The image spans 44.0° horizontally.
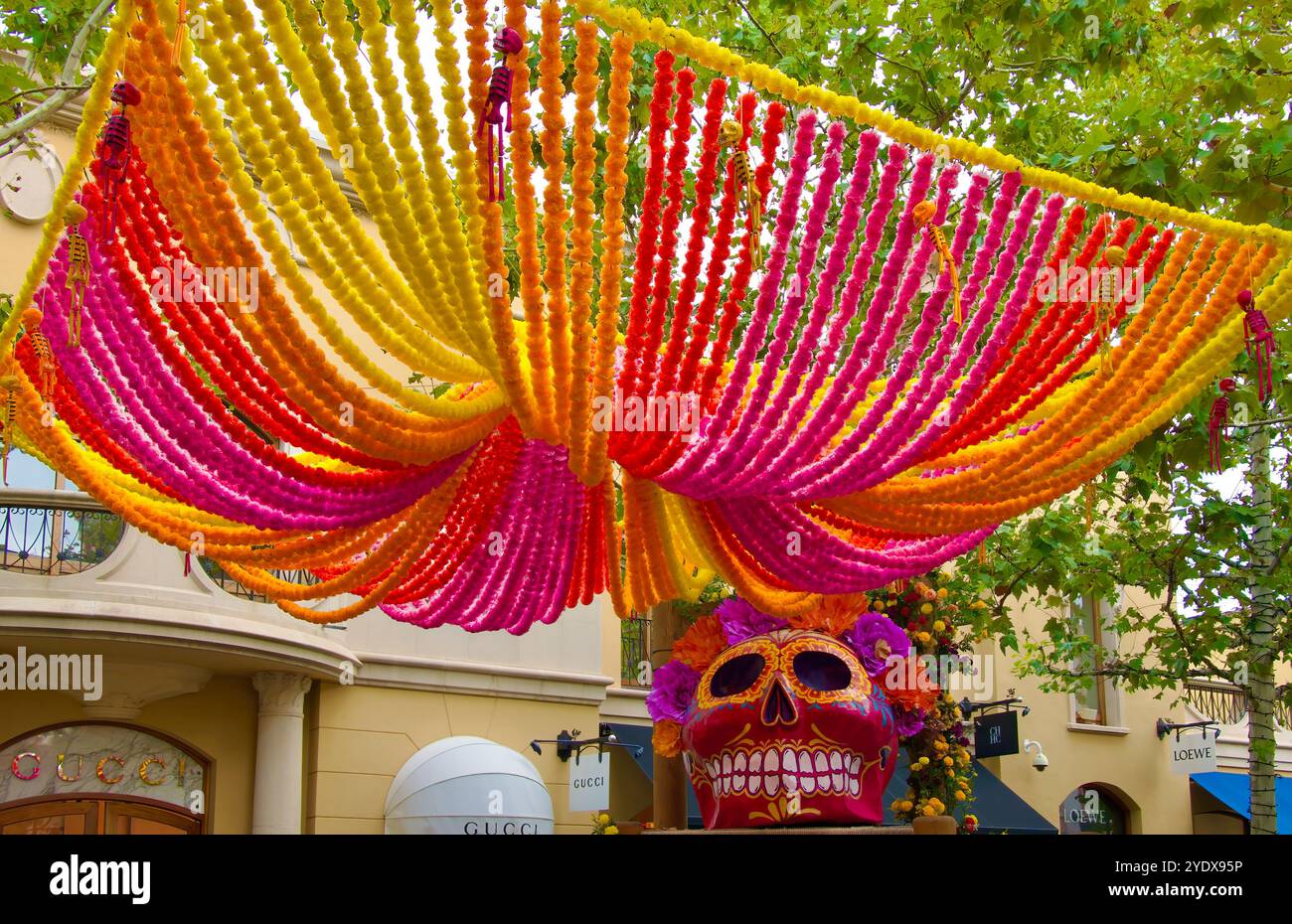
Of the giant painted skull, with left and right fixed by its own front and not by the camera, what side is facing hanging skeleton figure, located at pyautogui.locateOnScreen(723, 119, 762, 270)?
front

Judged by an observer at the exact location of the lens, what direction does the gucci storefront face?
facing the viewer

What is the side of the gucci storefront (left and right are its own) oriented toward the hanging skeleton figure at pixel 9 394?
front

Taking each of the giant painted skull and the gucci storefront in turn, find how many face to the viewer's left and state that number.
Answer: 0

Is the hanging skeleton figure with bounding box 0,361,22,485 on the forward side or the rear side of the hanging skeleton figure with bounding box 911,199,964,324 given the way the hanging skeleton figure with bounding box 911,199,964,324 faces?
on the forward side

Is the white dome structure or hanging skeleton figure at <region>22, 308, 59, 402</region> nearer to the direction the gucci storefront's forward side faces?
the hanging skeleton figure

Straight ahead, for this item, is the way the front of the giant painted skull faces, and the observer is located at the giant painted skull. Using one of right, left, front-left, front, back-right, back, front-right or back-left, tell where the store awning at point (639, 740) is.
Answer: back
